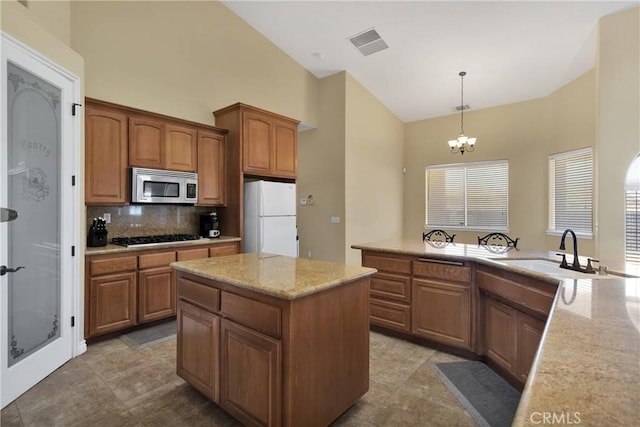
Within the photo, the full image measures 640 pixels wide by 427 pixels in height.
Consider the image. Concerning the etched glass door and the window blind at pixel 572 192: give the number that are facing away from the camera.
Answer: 0

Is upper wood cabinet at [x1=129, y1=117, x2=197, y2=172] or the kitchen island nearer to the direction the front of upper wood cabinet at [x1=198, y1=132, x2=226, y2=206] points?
the kitchen island

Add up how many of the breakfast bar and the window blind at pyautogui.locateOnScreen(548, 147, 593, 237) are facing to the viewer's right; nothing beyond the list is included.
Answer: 0

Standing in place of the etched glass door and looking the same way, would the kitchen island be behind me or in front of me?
in front

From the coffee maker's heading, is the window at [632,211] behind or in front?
in front

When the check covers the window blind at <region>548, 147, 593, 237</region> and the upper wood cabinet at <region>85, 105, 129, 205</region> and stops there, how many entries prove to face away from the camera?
0

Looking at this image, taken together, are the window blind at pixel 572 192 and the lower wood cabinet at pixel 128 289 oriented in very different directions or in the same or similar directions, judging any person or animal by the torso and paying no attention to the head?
very different directions

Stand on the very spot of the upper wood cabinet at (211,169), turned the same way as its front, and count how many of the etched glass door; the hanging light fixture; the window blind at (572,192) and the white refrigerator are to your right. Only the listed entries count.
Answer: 1

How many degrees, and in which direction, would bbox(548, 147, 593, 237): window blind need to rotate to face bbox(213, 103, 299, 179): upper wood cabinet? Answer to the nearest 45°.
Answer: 0° — it already faces it

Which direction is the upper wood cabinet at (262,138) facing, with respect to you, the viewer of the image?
facing the viewer and to the right of the viewer

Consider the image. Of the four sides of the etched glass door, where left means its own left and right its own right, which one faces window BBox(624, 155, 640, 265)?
front

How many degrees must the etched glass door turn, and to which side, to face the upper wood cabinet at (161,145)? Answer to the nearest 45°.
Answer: approximately 90° to its left
